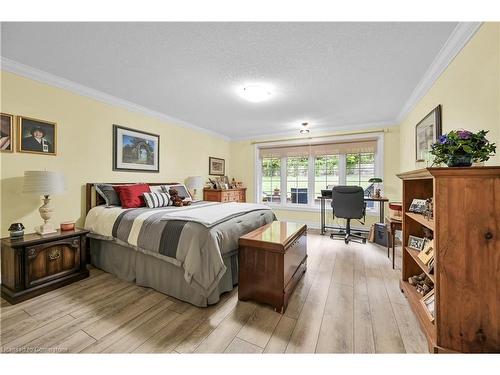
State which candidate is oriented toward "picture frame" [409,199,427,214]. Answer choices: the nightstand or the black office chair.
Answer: the nightstand

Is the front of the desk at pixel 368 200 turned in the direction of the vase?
yes

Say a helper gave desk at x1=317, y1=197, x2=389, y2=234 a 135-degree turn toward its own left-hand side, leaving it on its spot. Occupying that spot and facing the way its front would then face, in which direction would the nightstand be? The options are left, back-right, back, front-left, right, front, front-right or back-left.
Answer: back

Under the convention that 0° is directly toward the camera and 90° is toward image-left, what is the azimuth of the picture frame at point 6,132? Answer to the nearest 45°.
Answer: approximately 315°

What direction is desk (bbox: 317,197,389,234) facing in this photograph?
toward the camera

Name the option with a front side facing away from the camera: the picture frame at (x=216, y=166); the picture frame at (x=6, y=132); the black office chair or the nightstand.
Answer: the black office chair

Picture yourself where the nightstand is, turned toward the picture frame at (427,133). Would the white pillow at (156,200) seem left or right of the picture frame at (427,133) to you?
left

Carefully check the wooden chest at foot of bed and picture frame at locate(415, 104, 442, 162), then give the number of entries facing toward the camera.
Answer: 0

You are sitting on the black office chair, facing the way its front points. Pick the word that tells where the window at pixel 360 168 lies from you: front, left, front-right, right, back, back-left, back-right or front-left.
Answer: front

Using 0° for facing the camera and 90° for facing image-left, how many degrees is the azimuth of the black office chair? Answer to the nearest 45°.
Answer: approximately 180°

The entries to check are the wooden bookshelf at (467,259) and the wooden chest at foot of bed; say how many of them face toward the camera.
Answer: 0

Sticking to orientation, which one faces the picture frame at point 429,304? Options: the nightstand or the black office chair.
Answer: the nightstand

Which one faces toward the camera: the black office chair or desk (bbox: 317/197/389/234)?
the desk

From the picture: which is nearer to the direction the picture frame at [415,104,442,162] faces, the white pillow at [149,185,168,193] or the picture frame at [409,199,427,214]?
the white pillow

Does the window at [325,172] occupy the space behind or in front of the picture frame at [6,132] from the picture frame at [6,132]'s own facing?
in front

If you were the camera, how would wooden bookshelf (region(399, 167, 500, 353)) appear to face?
facing to the left of the viewer

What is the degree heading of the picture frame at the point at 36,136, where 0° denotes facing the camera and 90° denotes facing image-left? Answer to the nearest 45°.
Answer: approximately 315°

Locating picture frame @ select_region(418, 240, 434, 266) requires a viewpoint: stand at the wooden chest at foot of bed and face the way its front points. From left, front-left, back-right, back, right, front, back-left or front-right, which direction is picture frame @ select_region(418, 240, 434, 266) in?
front

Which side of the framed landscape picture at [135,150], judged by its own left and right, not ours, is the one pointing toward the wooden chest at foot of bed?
front
